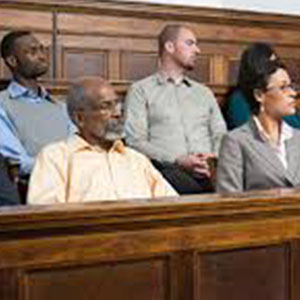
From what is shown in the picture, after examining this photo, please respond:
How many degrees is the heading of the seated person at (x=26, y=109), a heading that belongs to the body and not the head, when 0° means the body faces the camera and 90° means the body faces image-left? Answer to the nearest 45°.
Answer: approximately 315°

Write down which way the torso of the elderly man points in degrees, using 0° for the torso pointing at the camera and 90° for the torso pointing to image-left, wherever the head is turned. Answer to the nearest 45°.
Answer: approximately 315°

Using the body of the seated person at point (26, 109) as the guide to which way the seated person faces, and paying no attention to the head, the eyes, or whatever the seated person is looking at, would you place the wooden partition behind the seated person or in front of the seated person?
in front

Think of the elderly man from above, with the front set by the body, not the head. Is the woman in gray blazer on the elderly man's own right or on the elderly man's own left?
on the elderly man's own left

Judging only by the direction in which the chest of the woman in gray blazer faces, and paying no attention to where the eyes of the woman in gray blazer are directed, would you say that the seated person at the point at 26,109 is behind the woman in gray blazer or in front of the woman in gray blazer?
behind

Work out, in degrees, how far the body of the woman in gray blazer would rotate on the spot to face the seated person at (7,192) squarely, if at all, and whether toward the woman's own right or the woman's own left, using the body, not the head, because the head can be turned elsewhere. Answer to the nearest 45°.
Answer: approximately 90° to the woman's own right

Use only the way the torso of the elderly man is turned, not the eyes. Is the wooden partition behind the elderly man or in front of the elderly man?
in front

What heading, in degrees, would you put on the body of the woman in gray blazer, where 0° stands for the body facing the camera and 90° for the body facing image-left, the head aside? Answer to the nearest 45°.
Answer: approximately 315°

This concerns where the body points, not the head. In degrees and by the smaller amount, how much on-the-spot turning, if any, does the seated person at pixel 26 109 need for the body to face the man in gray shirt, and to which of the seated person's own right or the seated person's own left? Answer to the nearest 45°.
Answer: approximately 45° to the seated person's own left

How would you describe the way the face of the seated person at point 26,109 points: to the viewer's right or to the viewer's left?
to the viewer's right

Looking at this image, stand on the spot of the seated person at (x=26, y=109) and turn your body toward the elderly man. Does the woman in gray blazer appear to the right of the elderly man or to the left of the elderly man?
left
